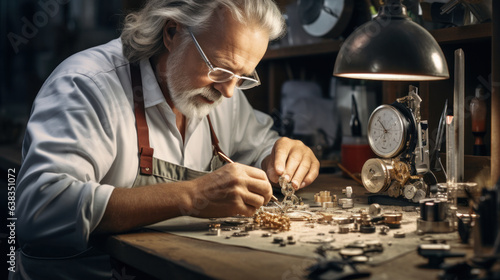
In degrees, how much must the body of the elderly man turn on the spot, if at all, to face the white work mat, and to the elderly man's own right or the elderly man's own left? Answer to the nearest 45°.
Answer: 0° — they already face it

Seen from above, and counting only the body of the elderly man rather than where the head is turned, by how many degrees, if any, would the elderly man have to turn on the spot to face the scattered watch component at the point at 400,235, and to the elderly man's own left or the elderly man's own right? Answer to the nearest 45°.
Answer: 0° — they already face it

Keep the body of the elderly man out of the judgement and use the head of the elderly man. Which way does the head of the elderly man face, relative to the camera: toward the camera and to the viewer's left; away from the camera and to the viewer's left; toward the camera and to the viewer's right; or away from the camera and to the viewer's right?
toward the camera and to the viewer's right

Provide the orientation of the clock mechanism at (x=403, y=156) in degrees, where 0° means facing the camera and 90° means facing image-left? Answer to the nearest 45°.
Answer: approximately 45°

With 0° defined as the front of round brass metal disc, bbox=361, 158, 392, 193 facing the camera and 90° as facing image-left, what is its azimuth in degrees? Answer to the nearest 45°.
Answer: approximately 45°

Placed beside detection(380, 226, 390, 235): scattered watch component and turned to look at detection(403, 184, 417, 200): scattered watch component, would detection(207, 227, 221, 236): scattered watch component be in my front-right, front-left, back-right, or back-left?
back-left
